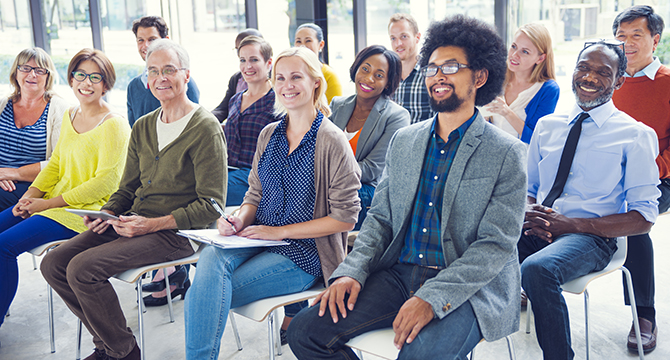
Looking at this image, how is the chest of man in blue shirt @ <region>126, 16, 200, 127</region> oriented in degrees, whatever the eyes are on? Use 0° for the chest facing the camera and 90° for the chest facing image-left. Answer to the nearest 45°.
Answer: approximately 45°

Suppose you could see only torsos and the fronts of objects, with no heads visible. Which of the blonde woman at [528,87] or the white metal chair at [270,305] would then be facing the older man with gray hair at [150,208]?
the blonde woman

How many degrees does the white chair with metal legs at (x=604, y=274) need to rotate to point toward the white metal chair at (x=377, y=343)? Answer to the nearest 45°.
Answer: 0° — it already faces it

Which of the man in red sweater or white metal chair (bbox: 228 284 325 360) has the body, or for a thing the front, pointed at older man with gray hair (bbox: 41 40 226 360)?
the man in red sweater

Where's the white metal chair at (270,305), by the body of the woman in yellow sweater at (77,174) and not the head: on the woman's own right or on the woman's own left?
on the woman's own left

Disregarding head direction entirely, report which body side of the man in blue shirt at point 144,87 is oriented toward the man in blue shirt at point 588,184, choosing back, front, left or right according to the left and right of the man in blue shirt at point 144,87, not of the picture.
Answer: left

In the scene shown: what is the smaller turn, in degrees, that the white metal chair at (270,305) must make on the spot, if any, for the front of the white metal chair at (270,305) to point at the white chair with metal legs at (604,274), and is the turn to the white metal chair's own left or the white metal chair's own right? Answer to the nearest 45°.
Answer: approximately 135° to the white metal chair's own left

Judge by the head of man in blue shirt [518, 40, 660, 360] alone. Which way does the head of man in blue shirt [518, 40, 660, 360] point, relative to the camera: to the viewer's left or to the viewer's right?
to the viewer's left

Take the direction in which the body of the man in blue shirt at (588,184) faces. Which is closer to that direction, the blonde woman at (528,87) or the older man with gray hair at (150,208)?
the older man with gray hair
